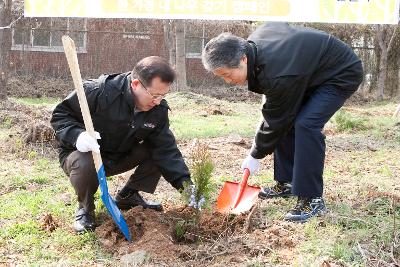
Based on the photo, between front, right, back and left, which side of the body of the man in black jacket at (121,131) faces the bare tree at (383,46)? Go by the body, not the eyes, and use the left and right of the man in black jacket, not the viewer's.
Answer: left

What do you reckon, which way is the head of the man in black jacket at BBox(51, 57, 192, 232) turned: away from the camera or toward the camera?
toward the camera

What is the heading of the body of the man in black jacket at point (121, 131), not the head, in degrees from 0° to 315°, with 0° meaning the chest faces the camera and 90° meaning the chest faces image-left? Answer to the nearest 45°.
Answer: approximately 315°

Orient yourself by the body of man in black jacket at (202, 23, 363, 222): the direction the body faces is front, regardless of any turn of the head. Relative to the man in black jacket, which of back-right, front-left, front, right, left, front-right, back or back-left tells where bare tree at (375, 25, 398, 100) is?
right

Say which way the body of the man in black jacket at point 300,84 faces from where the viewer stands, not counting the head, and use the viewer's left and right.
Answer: facing to the left of the viewer
